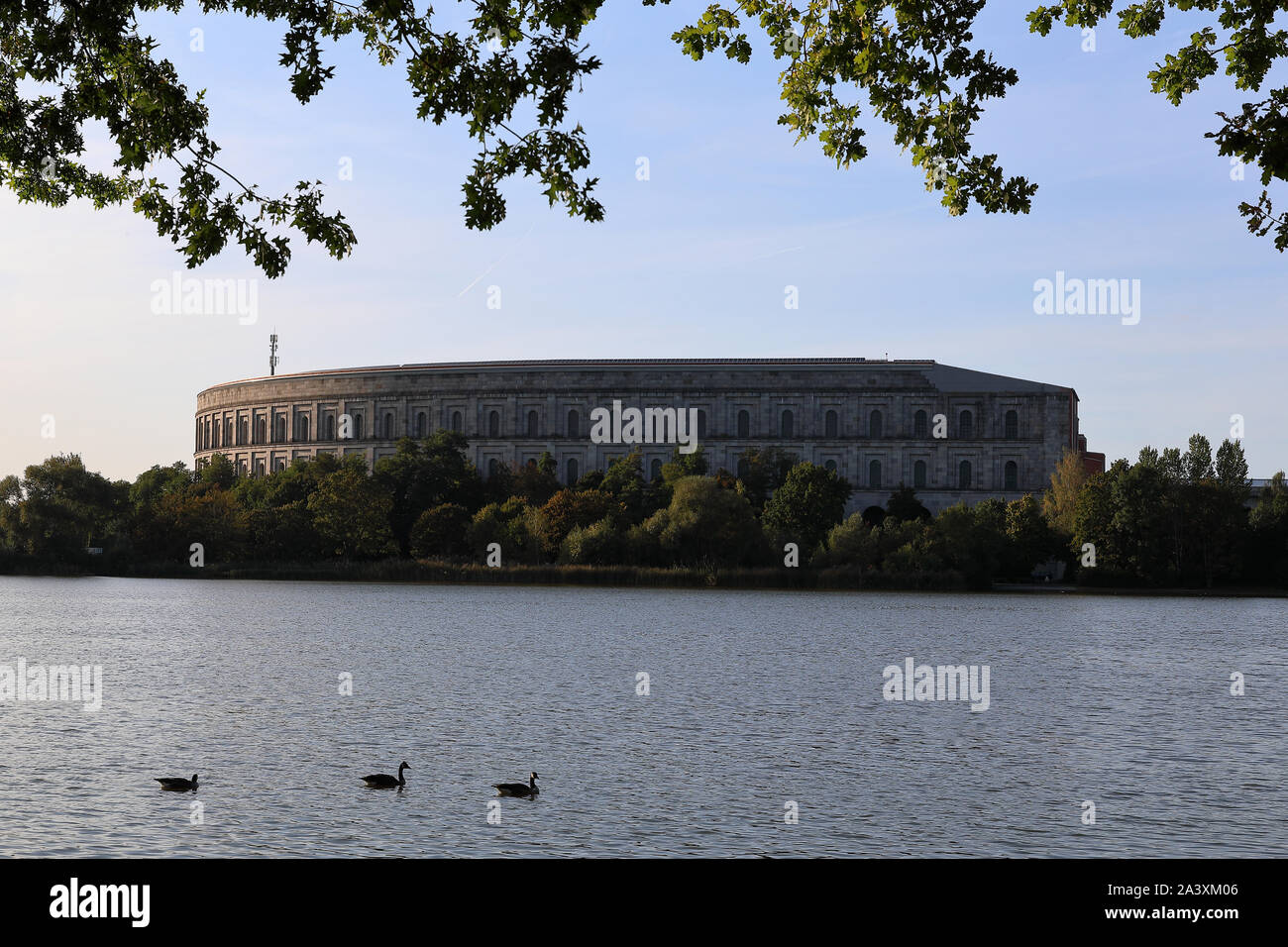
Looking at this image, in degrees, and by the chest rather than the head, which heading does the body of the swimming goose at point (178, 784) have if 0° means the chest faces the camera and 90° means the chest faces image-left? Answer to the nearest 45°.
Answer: approximately 270°

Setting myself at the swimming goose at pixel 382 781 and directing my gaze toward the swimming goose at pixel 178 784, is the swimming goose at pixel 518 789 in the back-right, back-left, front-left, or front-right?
back-left

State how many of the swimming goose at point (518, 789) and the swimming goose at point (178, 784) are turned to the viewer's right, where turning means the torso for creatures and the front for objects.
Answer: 2

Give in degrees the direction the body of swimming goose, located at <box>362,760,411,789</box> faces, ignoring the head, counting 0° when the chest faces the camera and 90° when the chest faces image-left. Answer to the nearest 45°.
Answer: approximately 270°

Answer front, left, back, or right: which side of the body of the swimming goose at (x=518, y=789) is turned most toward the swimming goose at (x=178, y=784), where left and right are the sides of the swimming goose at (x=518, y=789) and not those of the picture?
back

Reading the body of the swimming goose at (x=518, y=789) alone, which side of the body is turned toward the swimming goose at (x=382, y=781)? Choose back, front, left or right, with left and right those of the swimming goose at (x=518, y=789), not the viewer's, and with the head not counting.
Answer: back

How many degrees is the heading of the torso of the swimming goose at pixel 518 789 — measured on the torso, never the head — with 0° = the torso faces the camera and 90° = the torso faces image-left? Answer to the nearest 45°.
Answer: approximately 270°

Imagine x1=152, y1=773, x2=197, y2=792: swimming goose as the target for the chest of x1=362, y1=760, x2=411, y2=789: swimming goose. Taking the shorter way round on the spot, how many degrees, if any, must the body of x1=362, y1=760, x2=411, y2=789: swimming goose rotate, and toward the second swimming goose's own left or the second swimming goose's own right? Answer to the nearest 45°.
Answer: approximately 180°

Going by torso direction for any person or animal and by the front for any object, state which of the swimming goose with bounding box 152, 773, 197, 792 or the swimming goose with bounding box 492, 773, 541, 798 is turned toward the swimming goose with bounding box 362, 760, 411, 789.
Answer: the swimming goose with bounding box 152, 773, 197, 792

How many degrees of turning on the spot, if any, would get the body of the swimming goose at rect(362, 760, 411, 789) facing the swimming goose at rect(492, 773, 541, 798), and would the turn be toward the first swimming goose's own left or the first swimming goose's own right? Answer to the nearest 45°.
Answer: approximately 45° to the first swimming goose's own right
